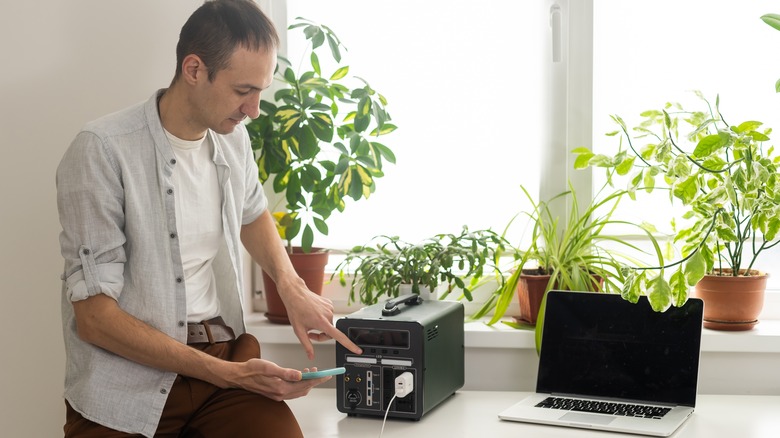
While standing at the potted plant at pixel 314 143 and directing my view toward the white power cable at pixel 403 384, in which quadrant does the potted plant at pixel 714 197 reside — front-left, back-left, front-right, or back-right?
front-left

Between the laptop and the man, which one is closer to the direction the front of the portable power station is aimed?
the man

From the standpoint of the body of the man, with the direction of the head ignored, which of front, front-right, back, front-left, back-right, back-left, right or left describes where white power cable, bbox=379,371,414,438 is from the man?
front-left

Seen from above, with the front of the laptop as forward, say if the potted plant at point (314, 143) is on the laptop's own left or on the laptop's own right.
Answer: on the laptop's own right

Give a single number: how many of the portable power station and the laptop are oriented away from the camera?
0

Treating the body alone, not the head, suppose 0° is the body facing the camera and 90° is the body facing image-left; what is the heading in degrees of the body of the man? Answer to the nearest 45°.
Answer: approximately 315°

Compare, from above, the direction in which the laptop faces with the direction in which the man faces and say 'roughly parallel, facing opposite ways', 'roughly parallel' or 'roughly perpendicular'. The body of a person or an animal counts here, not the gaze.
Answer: roughly perpendicular

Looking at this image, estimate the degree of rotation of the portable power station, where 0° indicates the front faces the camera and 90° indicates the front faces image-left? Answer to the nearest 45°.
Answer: approximately 45°

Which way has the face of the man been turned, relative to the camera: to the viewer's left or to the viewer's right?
to the viewer's right

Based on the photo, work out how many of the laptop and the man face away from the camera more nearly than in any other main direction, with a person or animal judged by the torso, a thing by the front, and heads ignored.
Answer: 0

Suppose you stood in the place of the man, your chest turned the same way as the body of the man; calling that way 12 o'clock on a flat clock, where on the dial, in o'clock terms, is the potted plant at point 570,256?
The potted plant is roughly at 10 o'clock from the man.

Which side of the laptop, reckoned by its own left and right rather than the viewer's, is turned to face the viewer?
front

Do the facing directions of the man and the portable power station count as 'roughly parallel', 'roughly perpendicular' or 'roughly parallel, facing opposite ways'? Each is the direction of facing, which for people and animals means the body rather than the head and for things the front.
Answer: roughly perpendicular

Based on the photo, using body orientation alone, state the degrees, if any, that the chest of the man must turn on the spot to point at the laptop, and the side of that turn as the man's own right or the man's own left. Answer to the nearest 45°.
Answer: approximately 45° to the man's own left
